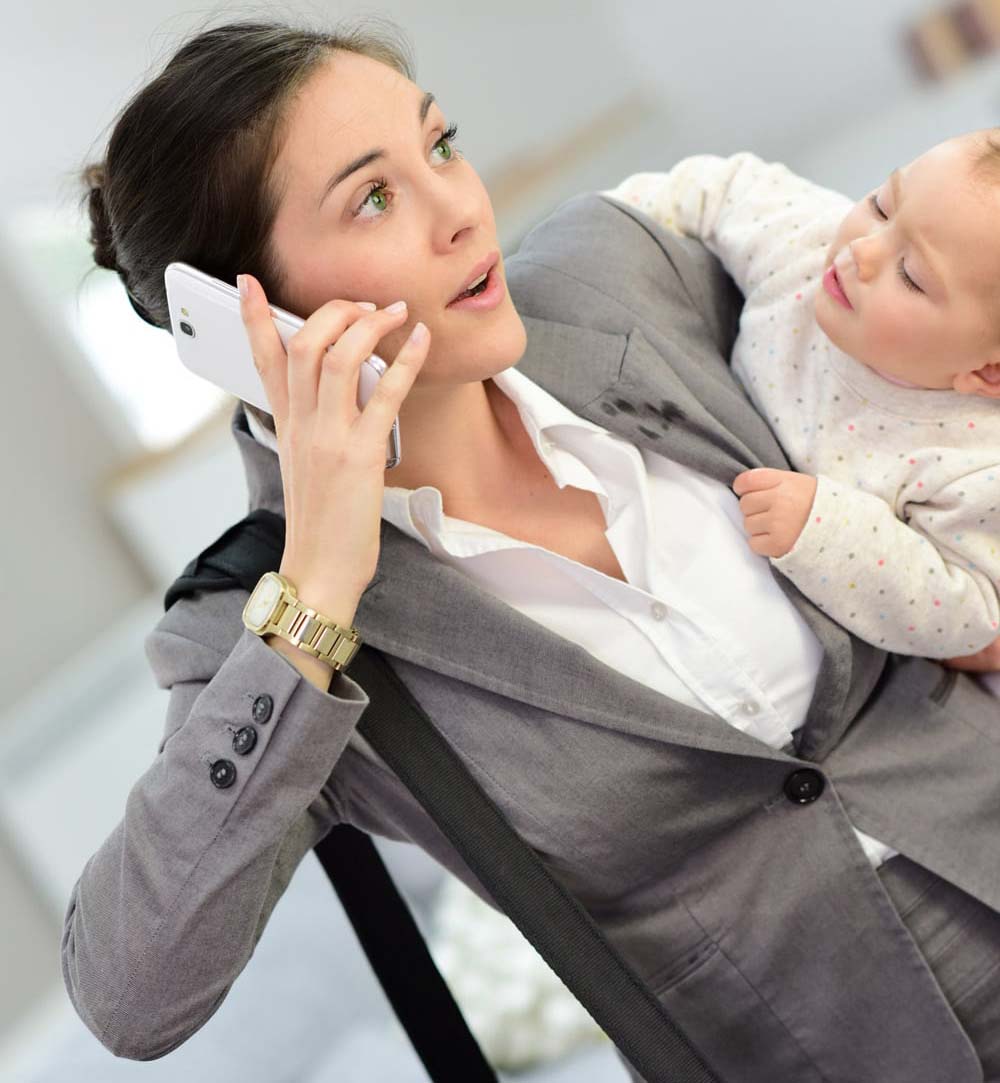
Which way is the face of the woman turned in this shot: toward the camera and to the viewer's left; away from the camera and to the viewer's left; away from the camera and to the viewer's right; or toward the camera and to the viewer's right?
toward the camera and to the viewer's right

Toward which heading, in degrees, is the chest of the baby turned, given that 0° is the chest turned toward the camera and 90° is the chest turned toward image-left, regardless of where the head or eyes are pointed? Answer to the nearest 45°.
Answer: approximately 45°
